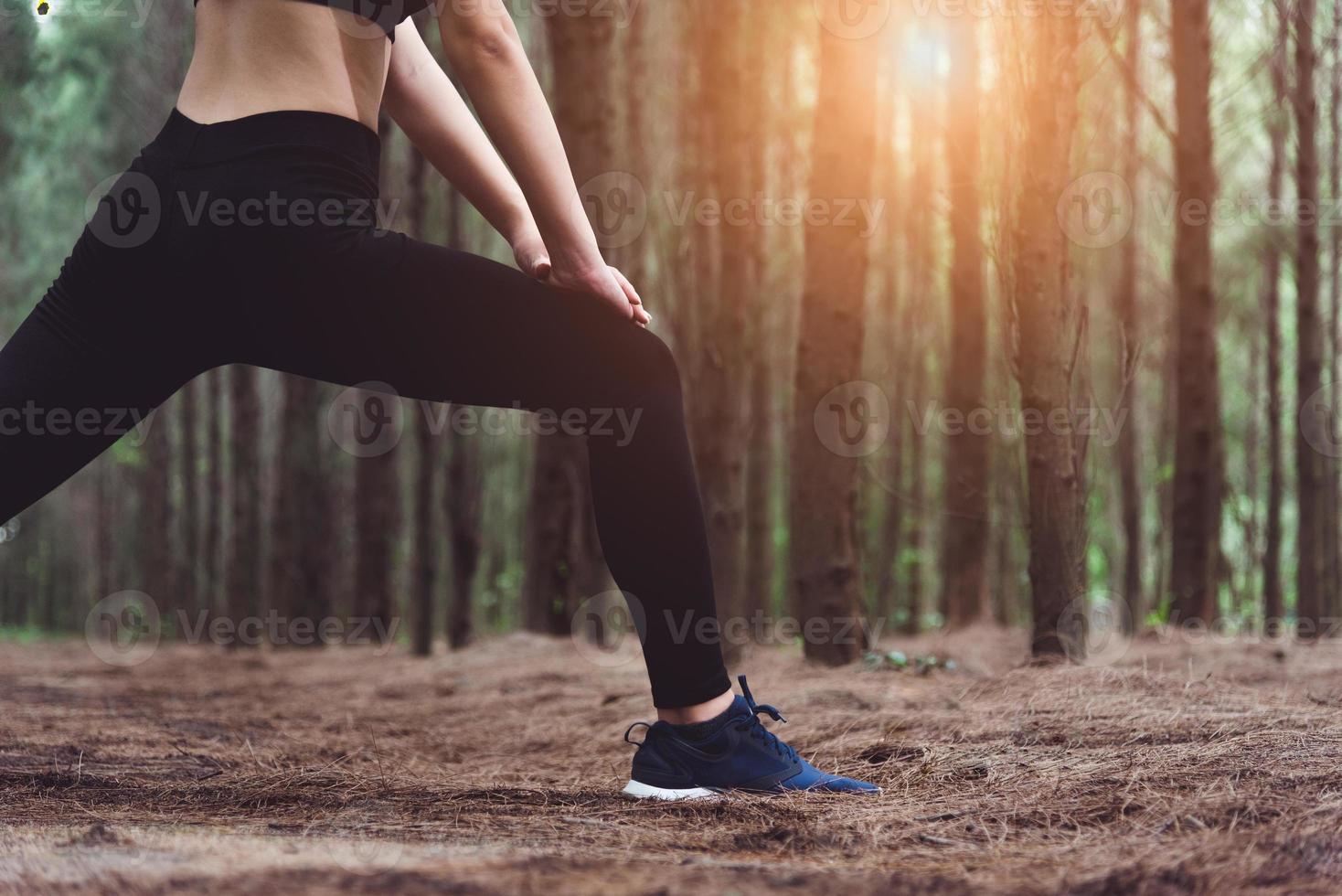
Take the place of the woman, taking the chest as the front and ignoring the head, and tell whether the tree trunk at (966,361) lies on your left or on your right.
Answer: on your left

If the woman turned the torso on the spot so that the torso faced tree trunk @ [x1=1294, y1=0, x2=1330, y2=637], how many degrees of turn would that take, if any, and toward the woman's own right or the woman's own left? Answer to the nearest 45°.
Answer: approximately 45° to the woman's own left

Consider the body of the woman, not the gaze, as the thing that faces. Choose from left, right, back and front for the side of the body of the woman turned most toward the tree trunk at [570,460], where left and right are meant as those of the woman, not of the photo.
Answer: left

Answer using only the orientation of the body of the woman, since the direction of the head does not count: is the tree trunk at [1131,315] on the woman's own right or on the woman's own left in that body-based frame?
on the woman's own left

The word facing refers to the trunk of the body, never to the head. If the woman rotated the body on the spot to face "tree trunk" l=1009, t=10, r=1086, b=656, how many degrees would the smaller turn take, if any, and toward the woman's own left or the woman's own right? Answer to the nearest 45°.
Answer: approximately 45° to the woman's own left

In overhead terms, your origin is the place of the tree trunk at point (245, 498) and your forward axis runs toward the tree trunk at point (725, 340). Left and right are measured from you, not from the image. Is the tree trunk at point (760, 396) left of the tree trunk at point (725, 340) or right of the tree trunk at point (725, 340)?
left

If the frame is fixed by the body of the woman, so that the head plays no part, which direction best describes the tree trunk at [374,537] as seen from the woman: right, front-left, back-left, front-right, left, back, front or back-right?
left

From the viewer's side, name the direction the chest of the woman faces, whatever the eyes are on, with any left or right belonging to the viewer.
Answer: facing to the right of the viewer

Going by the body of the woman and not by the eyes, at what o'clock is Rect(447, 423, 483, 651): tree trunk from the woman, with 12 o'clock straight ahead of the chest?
The tree trunk is roughly at 9 o'clock from the woman.
